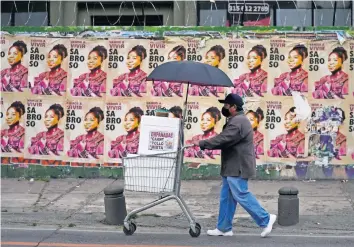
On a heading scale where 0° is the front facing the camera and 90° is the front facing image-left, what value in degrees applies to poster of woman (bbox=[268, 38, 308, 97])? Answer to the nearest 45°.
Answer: approximately 0°

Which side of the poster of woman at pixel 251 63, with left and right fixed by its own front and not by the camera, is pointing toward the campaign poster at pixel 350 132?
left

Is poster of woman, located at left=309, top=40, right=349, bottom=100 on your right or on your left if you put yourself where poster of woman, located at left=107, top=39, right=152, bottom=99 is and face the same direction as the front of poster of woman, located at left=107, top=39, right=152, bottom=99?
on your left

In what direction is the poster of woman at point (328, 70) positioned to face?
toward the camera

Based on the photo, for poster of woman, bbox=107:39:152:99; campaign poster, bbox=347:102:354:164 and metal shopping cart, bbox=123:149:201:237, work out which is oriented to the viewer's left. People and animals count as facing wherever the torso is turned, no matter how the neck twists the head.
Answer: the metal shopping cart

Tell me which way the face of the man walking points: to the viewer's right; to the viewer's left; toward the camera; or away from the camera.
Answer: to the viewer's left

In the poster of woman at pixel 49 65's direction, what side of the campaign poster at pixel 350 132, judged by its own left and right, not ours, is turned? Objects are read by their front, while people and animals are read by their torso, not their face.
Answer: right

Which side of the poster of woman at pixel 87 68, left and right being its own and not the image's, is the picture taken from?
front

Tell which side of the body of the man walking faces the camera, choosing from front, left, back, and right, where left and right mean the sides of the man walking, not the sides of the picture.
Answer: left

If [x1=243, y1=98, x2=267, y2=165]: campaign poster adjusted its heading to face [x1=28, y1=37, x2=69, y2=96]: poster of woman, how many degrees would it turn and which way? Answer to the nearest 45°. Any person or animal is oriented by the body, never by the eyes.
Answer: approximately 90° to its right

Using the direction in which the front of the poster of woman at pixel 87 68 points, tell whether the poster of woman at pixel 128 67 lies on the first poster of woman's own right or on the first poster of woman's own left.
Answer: on the first poster of woman's own left

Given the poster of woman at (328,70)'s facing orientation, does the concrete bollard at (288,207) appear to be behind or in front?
in front

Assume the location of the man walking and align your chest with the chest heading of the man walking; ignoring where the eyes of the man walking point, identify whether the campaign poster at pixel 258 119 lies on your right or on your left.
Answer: on your right

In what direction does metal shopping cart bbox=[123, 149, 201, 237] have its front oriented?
to the viewer's left

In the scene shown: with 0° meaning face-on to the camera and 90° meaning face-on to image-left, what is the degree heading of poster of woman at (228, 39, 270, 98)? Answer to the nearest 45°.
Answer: approximately 0°

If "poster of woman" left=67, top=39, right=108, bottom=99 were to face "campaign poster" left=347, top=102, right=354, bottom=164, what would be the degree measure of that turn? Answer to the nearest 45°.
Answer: approximately 90° to its left

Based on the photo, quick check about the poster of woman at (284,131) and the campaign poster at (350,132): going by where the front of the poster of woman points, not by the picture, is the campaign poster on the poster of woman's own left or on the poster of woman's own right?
on the poster of woman's own left

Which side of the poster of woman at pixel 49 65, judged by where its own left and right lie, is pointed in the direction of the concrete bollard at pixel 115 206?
front

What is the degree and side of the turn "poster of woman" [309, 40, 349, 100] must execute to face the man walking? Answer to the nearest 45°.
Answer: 0° — it already faces them

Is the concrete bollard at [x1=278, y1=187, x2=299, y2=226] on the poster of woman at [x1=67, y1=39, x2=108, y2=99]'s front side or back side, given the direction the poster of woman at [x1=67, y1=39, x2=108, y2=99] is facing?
on the front side

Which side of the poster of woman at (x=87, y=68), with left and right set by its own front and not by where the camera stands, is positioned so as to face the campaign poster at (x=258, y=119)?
left
